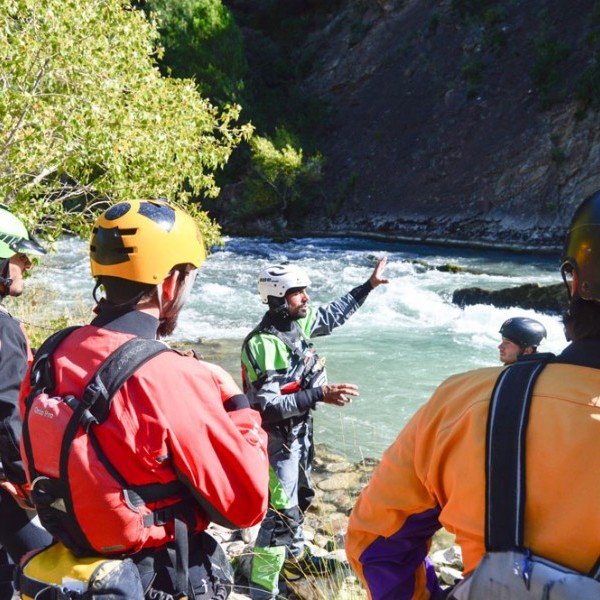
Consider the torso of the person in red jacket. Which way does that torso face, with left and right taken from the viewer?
facing away from the viewer and to the right of the viewer

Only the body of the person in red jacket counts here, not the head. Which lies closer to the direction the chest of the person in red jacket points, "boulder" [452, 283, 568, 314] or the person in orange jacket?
the boulder

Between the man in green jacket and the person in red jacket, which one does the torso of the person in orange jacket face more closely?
the man in green jacket

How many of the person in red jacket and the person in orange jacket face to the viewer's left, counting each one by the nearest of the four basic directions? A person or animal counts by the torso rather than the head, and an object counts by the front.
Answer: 0

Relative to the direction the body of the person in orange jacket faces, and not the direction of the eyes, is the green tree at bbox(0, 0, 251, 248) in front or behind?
in front

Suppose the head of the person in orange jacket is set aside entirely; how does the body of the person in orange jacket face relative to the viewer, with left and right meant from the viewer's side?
facing away from the viewer

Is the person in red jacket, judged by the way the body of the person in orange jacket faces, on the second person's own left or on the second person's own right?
on the second person's own left

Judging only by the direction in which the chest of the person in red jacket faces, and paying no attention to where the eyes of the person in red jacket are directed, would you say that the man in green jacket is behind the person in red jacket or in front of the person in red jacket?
in front

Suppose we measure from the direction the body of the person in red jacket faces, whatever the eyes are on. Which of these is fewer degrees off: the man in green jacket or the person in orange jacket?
the man in green jacket
